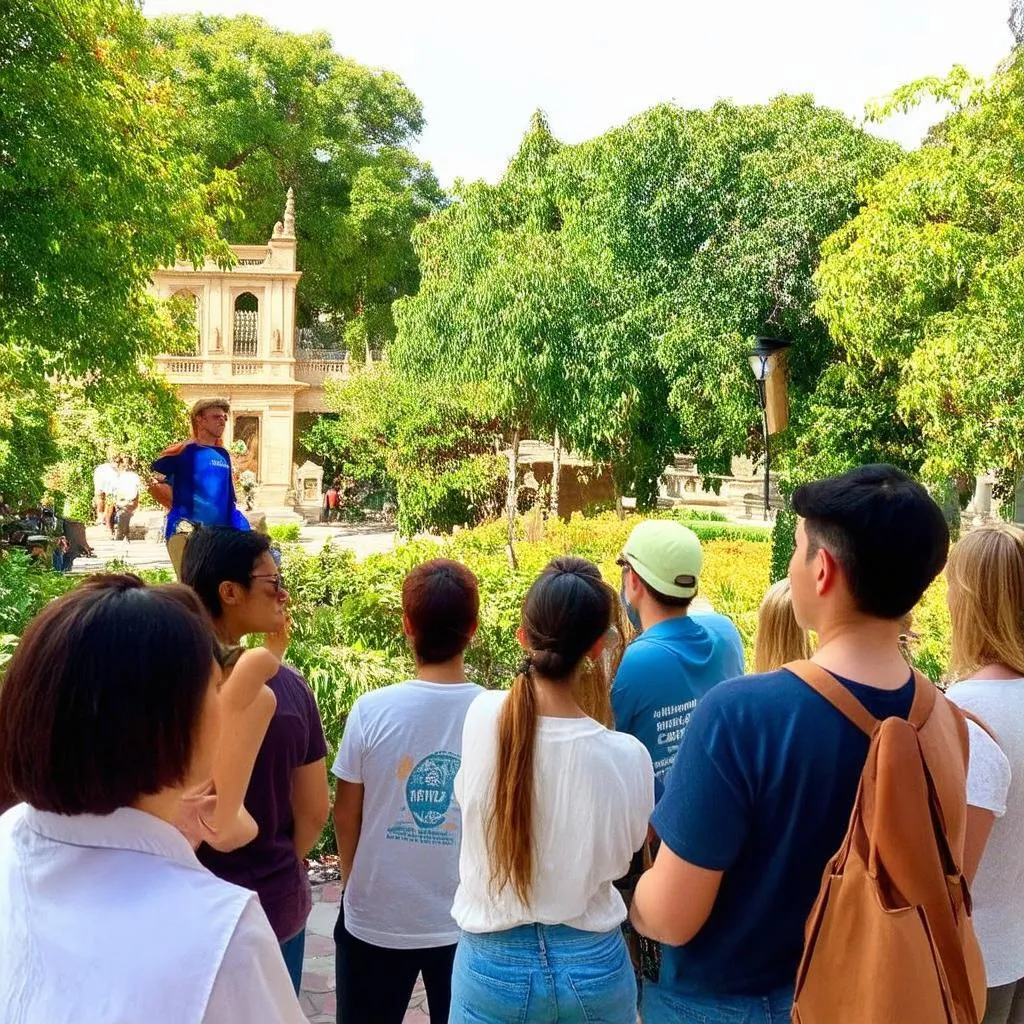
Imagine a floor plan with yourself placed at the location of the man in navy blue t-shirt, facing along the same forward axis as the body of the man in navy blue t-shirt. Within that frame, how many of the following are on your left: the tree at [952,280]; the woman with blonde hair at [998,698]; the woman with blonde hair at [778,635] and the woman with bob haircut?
1

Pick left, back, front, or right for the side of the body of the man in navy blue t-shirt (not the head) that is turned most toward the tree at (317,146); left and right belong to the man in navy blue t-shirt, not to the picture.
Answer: front

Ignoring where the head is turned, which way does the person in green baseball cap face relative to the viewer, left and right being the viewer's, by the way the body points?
facing away from the viewer and to the left of the viewer

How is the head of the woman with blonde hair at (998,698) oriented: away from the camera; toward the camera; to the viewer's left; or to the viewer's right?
away from the camera

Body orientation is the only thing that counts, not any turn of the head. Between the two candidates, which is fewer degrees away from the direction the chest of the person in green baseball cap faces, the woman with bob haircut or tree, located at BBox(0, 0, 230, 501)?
the tree

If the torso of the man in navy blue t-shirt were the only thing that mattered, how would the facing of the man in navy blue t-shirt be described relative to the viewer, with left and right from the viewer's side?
facing away from the viewer and to the left of the viewer

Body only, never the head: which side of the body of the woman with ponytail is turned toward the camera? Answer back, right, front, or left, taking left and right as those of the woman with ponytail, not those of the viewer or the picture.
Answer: back

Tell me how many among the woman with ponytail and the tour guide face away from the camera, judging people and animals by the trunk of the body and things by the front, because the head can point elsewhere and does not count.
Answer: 1

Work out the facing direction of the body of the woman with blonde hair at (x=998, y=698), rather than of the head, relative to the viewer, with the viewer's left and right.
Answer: facing away from the viewer and to the left of the viewer

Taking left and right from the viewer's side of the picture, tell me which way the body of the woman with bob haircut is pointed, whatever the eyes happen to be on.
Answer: facing away from the viewer and to the right of the viewer

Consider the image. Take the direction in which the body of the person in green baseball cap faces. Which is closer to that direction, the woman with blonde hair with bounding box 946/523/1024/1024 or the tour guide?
the tour guide

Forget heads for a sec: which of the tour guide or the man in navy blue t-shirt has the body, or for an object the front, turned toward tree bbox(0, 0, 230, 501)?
the man in navy blue t-shirt

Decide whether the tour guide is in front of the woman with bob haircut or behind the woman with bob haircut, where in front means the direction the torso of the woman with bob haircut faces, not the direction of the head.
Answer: in front

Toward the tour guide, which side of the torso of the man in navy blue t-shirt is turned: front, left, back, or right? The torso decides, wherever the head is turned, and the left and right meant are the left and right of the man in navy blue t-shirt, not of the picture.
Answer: front
